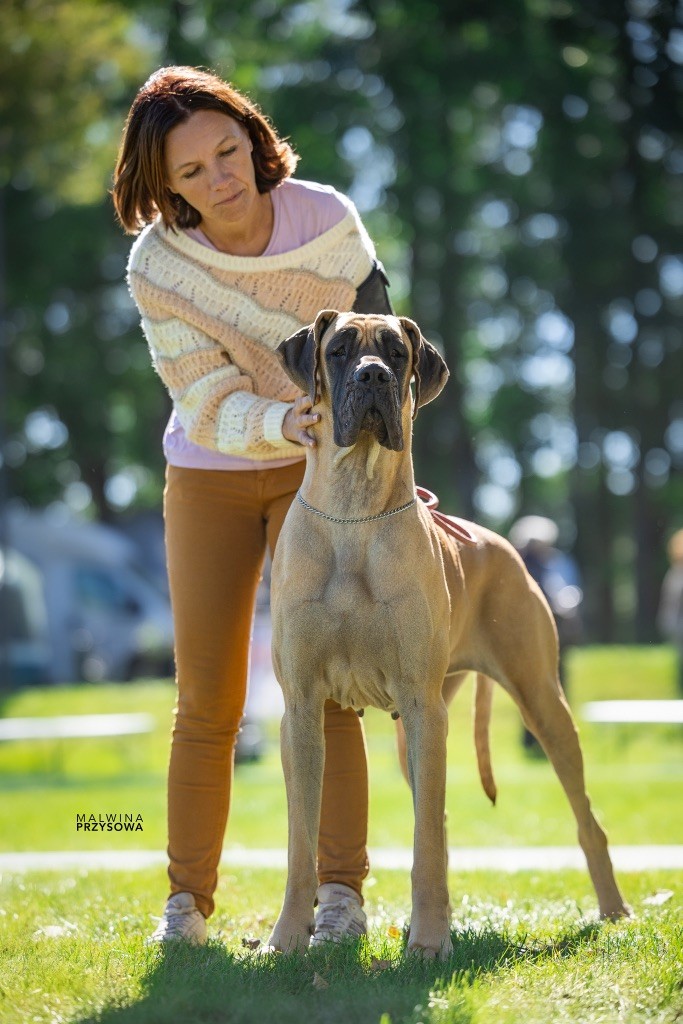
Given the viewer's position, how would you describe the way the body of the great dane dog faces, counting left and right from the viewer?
facing the viewer and to the left of the viewer

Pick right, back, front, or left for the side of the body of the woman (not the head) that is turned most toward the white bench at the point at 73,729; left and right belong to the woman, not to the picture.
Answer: back

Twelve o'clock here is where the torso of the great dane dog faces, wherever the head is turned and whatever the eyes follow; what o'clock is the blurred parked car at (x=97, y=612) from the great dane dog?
The blurred parked car is roughly at 4 o'clock from the great dane dog.

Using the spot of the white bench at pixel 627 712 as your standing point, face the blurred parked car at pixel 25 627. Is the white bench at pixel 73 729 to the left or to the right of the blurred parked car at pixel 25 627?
left

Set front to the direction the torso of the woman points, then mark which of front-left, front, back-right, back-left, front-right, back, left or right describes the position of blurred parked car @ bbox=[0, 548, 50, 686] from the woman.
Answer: back

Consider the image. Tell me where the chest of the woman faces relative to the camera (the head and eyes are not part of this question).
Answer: toward the camera

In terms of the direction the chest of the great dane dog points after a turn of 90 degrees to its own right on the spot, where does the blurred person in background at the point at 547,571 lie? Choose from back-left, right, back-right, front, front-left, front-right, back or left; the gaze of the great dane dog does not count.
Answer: front-right

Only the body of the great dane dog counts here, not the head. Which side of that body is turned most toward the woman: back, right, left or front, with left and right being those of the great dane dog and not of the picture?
right

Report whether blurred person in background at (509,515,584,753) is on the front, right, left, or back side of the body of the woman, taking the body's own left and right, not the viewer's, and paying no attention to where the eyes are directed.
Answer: back

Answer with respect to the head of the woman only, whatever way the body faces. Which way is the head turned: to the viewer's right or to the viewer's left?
to the viewer's right

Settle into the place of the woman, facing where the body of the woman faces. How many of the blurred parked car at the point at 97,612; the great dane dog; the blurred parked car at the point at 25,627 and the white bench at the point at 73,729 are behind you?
3

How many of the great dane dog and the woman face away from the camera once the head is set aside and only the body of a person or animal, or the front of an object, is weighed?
0

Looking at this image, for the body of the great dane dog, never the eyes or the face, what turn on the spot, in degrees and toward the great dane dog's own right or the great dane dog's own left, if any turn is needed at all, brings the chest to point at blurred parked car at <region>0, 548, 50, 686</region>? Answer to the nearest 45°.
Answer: approximately 135° to the great dane dog's own right
